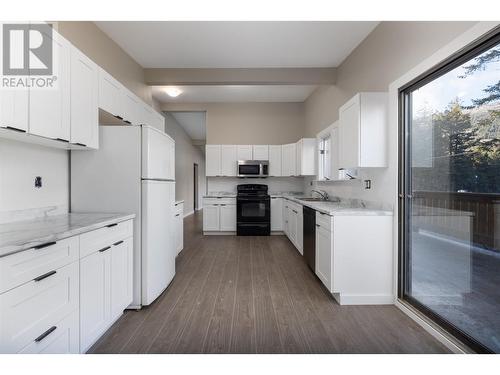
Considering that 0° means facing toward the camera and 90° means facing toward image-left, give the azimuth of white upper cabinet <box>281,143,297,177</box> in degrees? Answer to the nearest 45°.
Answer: approximately 0°

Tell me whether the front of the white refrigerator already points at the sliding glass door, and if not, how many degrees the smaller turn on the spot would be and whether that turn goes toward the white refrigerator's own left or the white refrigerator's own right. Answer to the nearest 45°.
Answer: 0° — it already faces it

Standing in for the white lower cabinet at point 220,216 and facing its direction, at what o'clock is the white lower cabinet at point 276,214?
the white lower cabinet at point 276,214 is roughly at 9 o'clock from the white lower cabinet at point 220,216.

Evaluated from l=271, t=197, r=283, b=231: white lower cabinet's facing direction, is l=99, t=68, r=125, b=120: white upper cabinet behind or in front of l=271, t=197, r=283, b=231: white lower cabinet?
in front

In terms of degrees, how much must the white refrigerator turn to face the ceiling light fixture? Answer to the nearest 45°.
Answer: approximately 135° to its left
